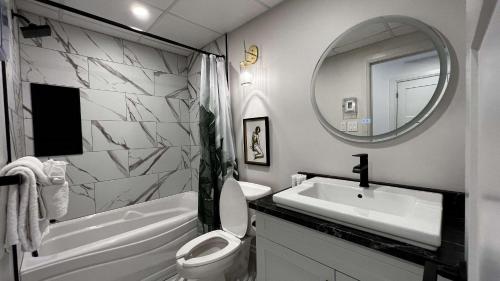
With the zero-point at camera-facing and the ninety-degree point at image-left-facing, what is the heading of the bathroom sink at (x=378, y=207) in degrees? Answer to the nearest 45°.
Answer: approximately 45°

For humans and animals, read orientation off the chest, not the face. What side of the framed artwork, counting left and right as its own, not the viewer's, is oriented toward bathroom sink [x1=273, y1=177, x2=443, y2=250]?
left

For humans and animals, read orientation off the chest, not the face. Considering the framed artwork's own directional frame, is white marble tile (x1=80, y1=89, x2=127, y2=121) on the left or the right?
on its right

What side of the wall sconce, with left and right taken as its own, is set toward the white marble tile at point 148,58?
right

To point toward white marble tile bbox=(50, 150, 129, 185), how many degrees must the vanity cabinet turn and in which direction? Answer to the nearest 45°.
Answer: approximately 45° to its right

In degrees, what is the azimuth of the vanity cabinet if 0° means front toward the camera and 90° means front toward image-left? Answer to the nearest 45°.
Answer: approximately 45°
